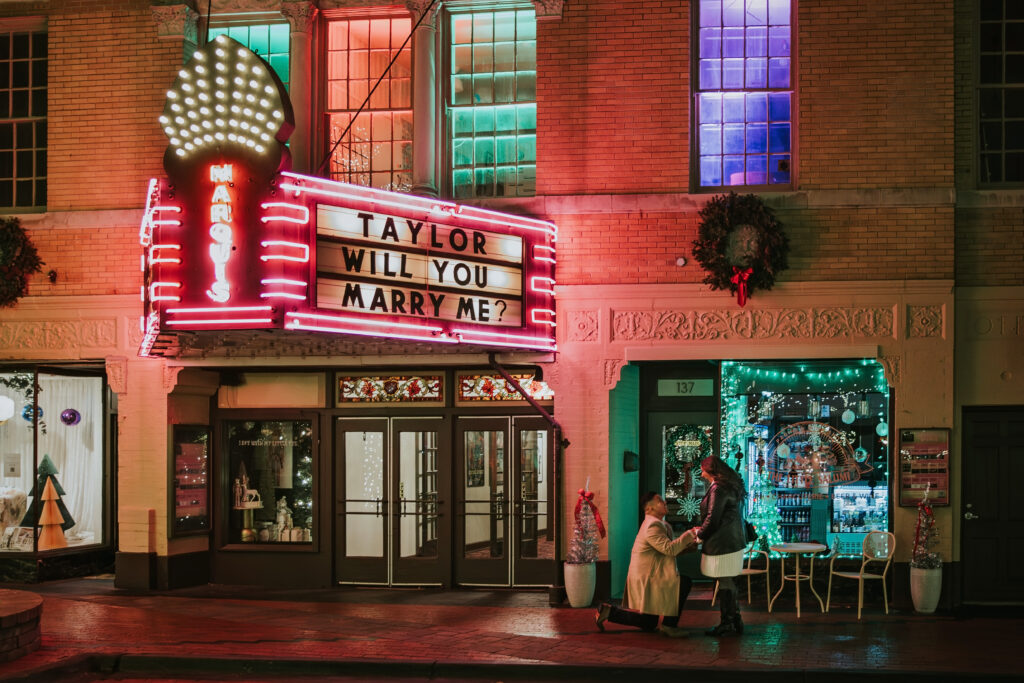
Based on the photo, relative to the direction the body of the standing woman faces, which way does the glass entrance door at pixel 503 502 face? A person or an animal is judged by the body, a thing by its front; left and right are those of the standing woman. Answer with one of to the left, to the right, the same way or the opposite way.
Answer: to the left

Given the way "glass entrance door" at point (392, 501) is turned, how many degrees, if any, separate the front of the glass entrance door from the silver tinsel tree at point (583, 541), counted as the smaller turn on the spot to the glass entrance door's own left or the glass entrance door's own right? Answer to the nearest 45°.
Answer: approximately 45° to the glass entrance door's own left

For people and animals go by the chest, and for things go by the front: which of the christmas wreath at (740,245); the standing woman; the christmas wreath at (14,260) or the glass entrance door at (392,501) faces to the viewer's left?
the standing woman

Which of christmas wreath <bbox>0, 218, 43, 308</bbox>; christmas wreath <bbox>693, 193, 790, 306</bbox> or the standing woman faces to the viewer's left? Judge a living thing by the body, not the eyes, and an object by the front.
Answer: the standing woman

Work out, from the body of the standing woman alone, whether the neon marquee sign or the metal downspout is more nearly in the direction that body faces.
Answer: the neon marquee sign

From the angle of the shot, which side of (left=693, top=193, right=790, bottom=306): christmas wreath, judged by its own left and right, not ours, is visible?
front

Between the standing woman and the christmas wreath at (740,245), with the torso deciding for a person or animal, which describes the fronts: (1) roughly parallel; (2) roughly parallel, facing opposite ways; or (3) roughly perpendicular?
roughly perpendicular

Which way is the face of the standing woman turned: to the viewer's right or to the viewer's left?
to the viewer's left

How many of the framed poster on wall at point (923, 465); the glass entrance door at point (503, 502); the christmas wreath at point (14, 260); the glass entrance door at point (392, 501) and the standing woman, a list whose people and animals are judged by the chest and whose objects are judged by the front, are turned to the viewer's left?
1

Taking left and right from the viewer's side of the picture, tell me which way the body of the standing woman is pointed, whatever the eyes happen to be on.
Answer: facing to the left of the viewer

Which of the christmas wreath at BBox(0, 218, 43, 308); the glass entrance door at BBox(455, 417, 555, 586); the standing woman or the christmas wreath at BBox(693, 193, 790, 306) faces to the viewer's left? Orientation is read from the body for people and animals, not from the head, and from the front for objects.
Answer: the standing woman

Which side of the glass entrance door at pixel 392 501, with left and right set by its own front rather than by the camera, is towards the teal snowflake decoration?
left
